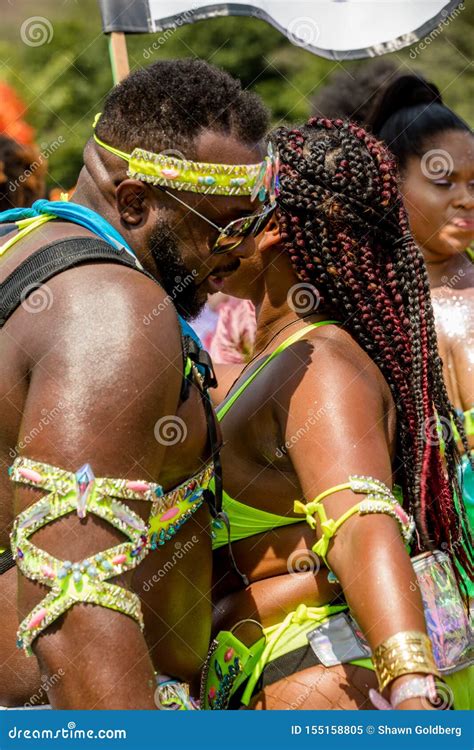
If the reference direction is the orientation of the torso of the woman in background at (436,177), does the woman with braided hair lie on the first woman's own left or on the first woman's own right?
on the first woman's own right

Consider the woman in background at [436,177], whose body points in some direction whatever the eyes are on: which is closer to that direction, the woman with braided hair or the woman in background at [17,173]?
the woman with braided hair

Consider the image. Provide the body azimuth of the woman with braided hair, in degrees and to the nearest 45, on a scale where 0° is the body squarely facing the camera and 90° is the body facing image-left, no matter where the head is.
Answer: approximately 90°

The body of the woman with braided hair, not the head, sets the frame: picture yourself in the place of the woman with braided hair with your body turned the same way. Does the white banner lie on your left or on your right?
on your right

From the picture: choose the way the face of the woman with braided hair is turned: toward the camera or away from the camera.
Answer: away from the camera

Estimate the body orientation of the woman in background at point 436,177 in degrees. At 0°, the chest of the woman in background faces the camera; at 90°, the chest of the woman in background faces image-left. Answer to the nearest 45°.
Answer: approximately 315°

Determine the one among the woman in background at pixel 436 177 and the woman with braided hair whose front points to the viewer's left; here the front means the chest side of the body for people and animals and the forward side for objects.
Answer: the woman with braided hair

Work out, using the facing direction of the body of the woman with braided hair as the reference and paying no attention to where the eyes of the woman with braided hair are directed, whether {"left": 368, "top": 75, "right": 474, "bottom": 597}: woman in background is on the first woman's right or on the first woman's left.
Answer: on the first woman's right
